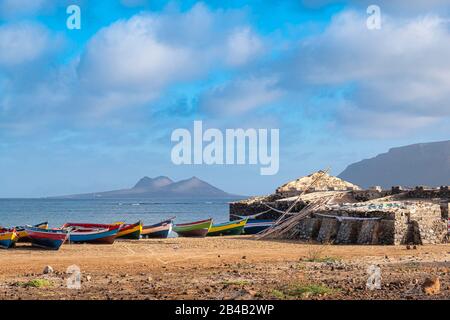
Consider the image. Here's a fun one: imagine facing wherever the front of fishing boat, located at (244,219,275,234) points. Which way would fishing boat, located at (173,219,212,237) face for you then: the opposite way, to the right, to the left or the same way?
the same way

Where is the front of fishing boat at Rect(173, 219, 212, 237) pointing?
to the viewer's right

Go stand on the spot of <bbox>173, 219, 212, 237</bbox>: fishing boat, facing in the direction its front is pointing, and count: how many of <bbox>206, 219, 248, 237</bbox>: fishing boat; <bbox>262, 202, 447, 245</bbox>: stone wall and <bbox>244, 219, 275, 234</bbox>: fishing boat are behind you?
0

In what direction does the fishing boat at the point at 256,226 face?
to the viewer's right

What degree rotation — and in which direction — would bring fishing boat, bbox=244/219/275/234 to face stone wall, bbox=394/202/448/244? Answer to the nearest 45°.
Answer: approximately 45° to its right

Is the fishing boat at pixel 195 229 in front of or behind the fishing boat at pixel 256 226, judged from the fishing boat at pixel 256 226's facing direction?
behind

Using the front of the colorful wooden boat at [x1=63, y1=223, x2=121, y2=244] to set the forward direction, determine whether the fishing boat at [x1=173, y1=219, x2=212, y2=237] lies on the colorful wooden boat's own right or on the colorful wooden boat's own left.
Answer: on the colorful wooden boat's own left

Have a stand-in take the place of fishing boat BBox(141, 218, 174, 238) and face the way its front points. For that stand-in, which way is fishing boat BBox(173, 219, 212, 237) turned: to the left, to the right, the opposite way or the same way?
the same way

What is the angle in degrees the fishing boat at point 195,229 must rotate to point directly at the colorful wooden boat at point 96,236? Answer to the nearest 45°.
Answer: approximately 135° to its right

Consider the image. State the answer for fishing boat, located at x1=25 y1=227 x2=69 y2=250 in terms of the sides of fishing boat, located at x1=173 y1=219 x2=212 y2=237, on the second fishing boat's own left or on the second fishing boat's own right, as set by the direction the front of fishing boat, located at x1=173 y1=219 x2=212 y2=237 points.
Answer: on the second fishing boat's own right

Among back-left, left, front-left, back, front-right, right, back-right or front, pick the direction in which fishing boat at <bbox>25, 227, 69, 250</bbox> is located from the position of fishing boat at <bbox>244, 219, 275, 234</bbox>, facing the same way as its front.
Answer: back-right
